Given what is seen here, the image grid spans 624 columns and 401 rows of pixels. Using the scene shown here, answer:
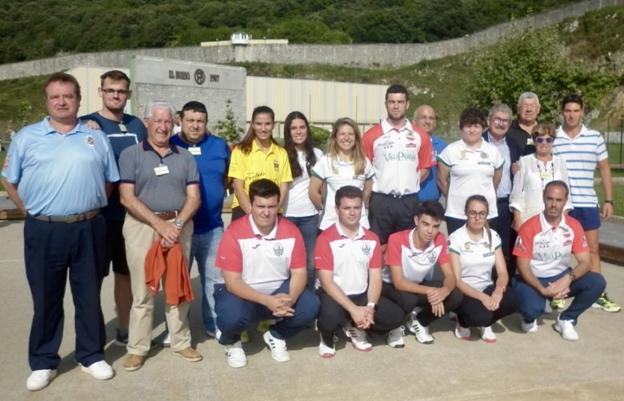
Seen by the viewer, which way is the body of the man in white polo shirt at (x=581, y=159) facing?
toward the camera

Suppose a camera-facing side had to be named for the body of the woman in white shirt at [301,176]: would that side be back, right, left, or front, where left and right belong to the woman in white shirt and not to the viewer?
front

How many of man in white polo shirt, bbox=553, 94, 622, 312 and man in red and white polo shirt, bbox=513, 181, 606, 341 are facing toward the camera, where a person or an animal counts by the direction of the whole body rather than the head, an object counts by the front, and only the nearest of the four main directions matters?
2

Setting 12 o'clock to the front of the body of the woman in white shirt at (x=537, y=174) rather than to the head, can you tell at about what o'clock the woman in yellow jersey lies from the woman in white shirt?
The woman in yellow jersey is roughly at 2 o'clock from the woman in white shirt.

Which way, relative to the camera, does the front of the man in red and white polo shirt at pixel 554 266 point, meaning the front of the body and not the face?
toward the camera
